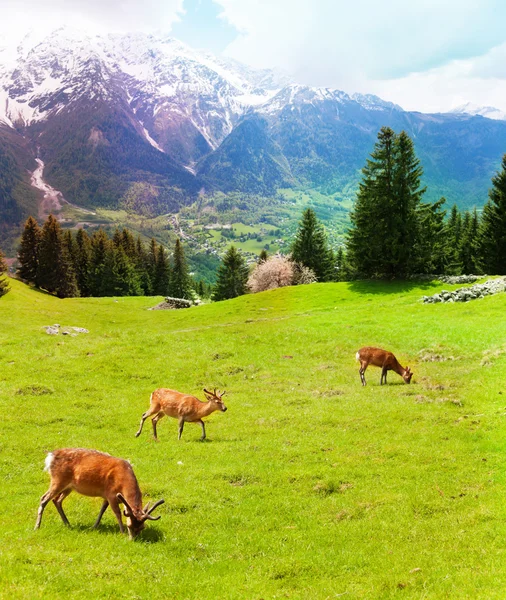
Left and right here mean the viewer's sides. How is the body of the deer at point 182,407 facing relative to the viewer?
facing to the right of the viewer

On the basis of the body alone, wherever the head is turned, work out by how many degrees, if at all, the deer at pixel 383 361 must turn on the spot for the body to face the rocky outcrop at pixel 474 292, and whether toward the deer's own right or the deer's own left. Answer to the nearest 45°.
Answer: approximately 90° to the deer's own left

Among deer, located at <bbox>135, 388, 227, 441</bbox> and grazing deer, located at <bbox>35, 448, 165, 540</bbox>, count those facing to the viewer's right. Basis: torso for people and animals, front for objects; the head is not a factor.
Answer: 2

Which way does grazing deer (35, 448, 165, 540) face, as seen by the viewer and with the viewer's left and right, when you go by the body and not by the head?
facing to the right of the viewer

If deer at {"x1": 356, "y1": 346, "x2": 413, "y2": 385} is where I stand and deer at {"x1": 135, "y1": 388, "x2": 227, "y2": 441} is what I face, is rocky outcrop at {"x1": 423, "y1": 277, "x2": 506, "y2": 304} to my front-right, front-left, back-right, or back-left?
back-right

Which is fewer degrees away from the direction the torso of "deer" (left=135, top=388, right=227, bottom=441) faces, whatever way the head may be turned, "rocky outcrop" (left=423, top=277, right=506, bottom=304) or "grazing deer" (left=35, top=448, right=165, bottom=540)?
the rocky outcrop

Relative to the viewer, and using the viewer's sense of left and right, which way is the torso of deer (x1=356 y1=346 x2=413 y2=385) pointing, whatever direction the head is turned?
facing to the right of the viewer

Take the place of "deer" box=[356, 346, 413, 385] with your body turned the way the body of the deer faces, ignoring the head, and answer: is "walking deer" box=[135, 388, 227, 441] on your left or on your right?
on your right

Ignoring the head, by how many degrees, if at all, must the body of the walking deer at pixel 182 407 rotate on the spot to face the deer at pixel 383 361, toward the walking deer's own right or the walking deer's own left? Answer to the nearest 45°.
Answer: approximately 45° to the walking deer's own left

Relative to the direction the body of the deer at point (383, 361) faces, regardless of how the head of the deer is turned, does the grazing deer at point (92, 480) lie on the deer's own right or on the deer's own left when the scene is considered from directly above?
on the deer's own right
